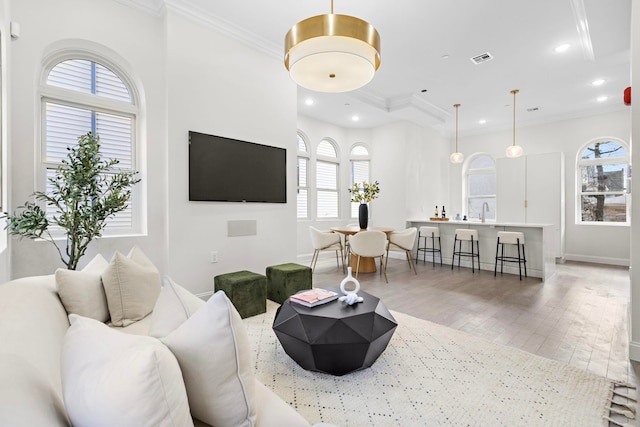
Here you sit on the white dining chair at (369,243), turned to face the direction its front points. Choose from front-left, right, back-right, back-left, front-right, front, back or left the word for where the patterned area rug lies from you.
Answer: back

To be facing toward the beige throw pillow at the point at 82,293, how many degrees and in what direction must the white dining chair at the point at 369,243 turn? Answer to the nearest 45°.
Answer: approximately 135° to its left

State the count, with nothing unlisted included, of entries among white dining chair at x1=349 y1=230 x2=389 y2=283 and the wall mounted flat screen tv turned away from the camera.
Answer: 1

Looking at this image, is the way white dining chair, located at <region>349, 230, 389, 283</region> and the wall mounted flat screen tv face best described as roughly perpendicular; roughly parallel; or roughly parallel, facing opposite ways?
roughly perpendicular

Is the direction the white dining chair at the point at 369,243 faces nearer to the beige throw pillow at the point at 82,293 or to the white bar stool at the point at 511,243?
the white bar stool

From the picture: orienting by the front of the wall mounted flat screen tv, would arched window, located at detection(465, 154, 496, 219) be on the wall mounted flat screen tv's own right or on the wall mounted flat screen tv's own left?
on the wall mounted flat screen tv's own left

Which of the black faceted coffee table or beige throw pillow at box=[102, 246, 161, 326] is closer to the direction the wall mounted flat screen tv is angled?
the black faceted coffee table

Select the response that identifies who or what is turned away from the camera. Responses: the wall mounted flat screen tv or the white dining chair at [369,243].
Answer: the white dining chair

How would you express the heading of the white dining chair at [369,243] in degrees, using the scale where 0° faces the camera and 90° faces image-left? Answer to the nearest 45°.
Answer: approximately 180°

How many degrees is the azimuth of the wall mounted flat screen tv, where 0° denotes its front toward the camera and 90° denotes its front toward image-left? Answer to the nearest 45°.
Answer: approximately 315°

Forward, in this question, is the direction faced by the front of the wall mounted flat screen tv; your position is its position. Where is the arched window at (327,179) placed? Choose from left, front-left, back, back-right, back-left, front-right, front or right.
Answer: left

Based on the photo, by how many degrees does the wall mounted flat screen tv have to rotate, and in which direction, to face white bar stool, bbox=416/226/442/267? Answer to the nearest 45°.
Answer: approximately 45° to its left

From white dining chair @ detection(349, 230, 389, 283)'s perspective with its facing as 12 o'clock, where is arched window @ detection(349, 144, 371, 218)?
The arched window is roughly at 12 o'clock from the white dining chair.

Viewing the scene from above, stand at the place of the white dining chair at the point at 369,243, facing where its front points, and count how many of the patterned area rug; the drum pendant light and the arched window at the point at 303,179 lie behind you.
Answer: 2

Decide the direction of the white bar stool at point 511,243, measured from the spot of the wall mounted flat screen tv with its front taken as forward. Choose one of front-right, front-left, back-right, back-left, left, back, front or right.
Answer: front-left
